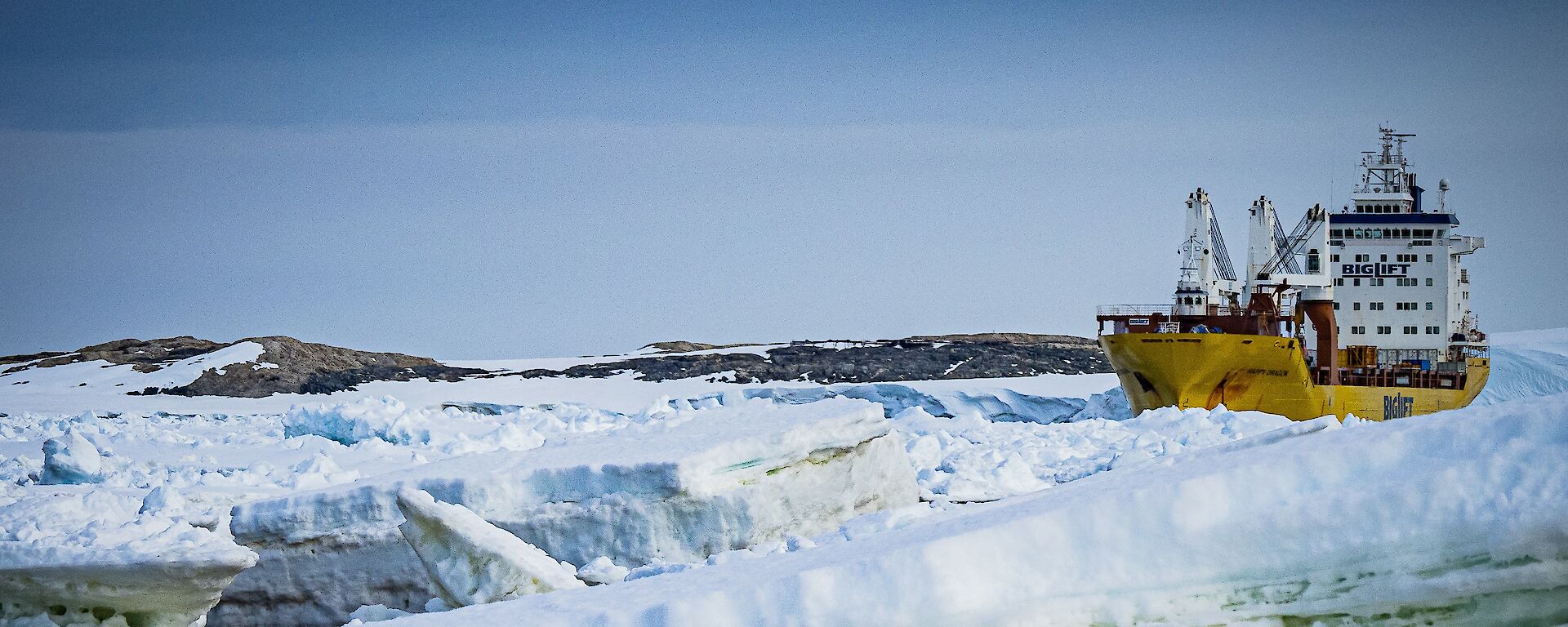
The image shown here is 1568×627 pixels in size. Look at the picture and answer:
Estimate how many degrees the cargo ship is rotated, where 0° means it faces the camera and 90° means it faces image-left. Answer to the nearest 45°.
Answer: approximately 45°

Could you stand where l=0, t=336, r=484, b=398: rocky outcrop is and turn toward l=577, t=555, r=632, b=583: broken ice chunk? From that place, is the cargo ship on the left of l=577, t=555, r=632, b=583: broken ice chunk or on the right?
left

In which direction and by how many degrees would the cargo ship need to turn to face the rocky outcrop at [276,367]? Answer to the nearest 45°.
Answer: approximately 45° to its right

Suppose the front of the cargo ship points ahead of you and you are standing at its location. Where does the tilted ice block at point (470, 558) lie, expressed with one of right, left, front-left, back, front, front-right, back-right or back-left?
front-left

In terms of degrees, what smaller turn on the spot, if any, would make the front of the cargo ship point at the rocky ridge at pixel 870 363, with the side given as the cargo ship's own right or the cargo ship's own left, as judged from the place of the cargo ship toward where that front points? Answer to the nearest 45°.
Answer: approximately 90° to the cargo ship's own right

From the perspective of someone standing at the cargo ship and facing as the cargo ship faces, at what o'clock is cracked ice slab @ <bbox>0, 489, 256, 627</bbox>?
The cracked ice slab is roughly at 11 o'clock from the cargo ship.

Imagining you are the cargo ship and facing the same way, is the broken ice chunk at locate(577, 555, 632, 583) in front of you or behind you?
in front

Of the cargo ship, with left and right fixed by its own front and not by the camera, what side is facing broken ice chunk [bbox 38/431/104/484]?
front

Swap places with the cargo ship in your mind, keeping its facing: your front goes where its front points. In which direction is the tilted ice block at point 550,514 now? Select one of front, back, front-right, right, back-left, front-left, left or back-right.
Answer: front-left
